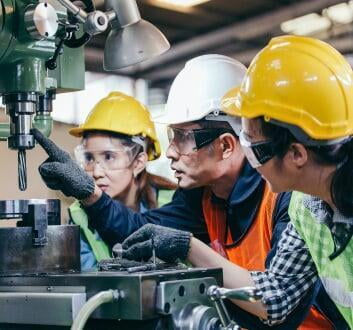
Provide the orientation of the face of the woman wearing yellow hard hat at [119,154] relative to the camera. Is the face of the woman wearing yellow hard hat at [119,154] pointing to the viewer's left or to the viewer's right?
to the viewer's left

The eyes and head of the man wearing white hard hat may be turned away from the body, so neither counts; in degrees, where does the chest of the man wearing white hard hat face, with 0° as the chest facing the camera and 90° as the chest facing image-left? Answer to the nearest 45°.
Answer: approximately 45°

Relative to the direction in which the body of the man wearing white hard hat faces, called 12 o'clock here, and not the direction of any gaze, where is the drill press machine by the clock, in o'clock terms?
The drill press machine is roughly at 11 o'clock from the man wearing white hard hat.

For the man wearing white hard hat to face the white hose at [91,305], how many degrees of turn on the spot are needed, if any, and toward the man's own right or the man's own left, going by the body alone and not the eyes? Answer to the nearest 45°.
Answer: approximately 45° to the man's own left

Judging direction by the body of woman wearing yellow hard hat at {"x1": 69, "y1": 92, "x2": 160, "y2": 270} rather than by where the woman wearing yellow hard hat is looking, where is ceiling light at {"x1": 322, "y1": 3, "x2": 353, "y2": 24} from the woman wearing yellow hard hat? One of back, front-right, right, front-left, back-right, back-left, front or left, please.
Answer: back

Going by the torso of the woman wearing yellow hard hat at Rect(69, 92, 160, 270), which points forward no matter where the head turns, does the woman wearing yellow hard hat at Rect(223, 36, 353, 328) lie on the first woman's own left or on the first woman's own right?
on the first woman's own left

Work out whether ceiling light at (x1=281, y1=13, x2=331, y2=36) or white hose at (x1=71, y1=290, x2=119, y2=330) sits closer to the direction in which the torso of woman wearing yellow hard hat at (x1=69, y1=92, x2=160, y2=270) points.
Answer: the white hose

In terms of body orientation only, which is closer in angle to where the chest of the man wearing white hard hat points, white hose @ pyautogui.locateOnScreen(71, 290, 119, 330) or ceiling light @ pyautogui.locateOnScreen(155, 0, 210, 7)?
the white hose

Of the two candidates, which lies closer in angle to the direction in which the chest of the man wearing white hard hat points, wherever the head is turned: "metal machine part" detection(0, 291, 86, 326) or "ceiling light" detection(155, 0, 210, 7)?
the metal machine part
